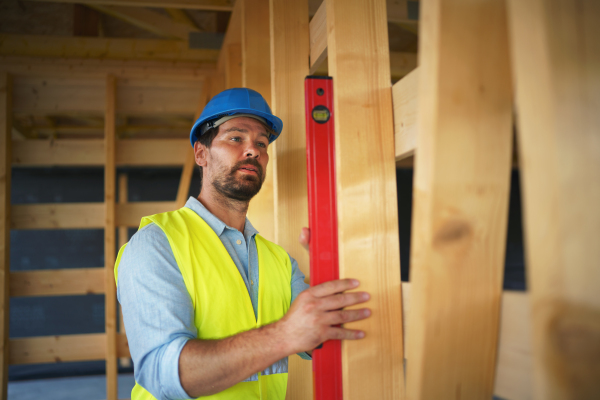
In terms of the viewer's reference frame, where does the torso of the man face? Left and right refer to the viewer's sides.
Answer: facing the viewer and to the right of the viewer

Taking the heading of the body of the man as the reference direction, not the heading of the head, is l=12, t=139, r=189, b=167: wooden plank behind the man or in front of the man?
behind

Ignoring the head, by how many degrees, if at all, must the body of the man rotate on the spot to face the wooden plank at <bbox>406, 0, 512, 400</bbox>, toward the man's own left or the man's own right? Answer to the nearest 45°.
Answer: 0° — they already face it

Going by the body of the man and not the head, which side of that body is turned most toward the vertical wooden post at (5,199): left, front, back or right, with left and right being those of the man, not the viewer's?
back

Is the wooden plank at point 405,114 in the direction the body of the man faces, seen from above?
yes

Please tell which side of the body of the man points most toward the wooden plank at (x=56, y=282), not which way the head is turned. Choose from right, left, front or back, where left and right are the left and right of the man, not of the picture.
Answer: back

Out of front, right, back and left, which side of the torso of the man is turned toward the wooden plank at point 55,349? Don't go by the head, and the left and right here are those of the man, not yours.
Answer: back

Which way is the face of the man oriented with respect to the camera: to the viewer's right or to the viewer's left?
to the viewer's right

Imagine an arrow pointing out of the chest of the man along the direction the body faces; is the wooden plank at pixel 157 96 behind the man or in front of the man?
behind
